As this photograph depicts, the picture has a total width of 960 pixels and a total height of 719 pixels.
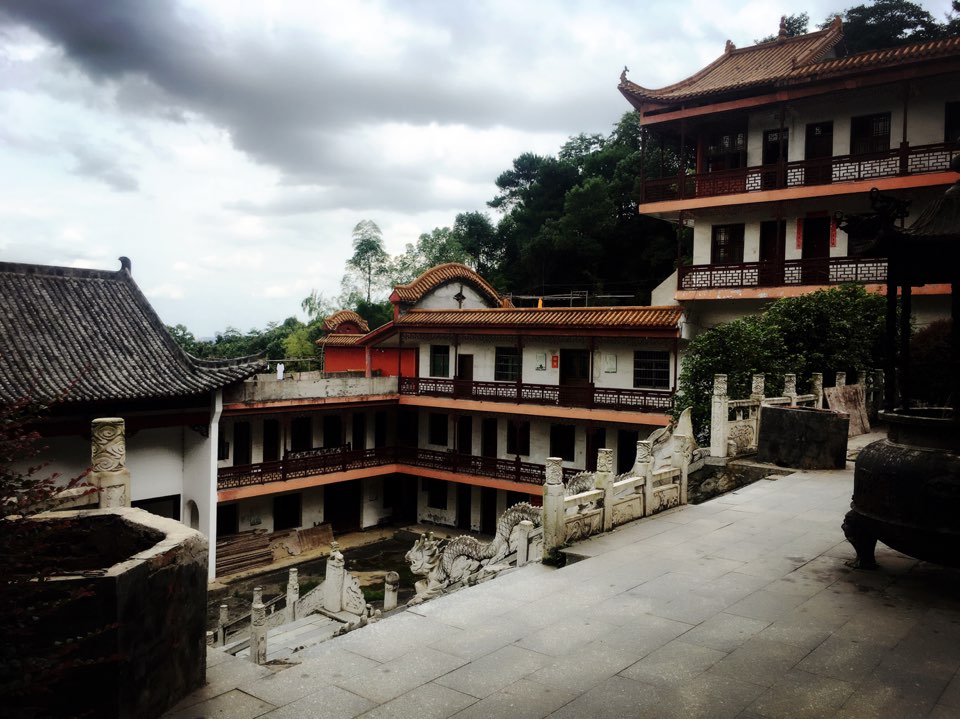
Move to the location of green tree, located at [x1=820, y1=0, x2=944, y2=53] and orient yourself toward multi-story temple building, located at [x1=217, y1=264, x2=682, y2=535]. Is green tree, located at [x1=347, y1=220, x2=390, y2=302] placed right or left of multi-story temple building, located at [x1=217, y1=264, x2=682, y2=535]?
right

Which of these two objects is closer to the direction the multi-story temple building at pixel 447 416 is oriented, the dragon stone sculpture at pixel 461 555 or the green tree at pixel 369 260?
the dragon stone sculpture

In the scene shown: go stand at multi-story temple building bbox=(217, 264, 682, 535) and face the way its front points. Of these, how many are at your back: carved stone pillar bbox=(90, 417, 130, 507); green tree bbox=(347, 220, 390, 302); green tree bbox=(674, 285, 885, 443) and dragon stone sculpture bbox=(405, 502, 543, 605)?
1

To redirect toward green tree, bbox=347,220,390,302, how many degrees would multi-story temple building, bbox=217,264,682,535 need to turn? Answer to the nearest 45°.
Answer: approximately 180°

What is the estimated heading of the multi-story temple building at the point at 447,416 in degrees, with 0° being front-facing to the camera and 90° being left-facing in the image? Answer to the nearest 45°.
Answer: approximately 0°

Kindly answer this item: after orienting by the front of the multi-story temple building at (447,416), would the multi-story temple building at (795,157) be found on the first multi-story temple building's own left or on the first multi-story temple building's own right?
on the first multi-story temple building's own left

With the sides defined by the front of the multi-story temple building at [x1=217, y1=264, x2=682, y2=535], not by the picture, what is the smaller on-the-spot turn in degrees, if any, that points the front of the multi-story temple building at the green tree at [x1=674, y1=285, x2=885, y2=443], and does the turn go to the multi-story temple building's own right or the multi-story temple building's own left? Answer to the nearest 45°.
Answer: approximately 45° to the multi-story temple building's own left

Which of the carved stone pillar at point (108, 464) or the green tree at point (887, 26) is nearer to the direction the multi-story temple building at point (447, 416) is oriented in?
the carved stone pillar

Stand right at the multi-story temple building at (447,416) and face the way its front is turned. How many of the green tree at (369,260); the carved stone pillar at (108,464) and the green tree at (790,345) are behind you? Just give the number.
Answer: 1

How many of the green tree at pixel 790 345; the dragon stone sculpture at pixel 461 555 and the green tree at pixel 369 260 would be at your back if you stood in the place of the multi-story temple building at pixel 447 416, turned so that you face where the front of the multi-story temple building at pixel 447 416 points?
1

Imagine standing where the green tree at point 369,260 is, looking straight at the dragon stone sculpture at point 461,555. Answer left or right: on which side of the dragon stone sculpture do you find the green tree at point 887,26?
left

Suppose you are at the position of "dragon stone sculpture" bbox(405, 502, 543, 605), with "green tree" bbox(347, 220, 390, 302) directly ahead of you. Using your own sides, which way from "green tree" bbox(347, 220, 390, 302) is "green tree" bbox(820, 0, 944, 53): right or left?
right

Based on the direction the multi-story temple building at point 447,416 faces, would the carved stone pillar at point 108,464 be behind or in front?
in front

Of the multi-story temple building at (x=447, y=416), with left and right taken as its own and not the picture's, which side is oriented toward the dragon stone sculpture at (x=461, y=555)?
front
